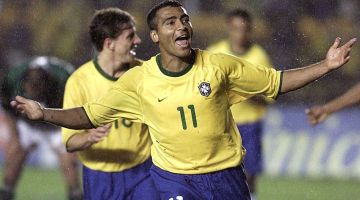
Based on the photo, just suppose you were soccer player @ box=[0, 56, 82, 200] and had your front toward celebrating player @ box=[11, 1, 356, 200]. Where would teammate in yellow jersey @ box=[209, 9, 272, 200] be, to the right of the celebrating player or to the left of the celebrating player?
left

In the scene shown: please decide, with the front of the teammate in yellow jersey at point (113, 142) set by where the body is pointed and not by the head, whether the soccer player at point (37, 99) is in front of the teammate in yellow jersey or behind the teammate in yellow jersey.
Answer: behind

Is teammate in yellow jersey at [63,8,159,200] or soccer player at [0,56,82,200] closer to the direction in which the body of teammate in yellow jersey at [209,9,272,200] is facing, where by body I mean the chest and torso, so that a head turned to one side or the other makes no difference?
the teammate in yellow jersey

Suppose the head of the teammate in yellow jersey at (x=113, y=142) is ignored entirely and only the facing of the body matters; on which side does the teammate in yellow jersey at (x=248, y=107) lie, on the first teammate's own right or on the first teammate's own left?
on the first teammate's own left

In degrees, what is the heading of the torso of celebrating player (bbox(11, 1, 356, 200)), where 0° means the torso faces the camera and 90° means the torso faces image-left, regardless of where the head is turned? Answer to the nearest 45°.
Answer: approximately 0°
